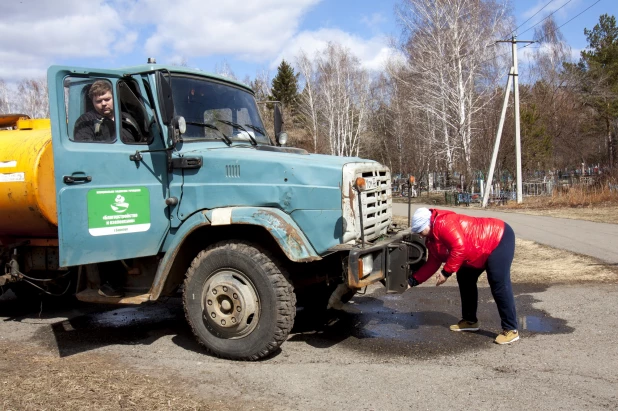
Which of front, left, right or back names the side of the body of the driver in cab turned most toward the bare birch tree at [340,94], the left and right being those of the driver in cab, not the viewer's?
left

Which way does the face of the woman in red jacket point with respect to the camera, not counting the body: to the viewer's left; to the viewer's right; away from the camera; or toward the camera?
to the viewer's left

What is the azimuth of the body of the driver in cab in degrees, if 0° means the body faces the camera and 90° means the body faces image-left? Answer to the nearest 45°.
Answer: approximately 315°

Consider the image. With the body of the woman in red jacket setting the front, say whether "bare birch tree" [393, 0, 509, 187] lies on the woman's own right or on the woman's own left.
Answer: on the woman's own right

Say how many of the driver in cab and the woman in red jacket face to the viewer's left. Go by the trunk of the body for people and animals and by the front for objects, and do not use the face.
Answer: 1

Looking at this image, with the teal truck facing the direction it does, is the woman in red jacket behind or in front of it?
in front

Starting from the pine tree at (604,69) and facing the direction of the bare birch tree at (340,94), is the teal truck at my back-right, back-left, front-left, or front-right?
front-left

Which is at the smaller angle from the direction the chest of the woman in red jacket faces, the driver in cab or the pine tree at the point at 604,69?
the driver in cab

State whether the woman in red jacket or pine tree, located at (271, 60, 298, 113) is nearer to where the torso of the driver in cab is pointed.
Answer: the woman in red jacket

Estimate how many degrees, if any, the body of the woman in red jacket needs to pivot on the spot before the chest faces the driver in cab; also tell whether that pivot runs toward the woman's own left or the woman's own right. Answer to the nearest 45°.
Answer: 0° — they already face them

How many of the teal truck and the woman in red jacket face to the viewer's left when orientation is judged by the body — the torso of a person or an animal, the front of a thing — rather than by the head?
1

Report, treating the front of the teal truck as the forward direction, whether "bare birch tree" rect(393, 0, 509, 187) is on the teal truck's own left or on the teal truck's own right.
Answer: on the teal truck's own left

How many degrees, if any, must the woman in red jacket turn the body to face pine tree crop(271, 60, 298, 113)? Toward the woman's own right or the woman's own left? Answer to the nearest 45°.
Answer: approximately 90° to the woman's own right

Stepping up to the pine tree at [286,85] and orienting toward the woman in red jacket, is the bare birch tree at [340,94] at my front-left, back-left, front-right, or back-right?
front-left

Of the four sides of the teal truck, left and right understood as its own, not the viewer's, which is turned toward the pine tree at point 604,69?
left

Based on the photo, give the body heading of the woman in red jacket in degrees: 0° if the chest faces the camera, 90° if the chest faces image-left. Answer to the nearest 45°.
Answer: approximately 90°
